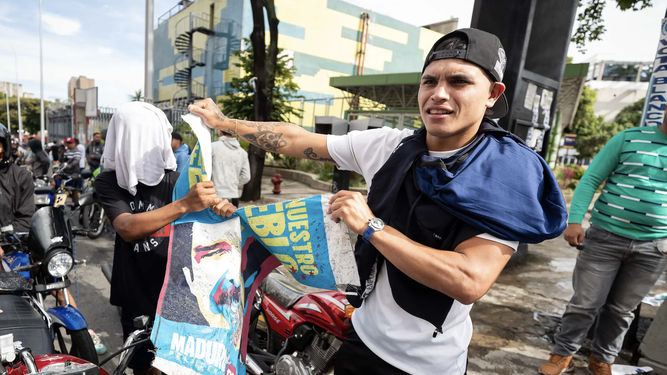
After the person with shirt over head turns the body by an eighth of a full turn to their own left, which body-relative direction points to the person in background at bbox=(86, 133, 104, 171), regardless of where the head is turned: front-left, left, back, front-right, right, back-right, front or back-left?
left

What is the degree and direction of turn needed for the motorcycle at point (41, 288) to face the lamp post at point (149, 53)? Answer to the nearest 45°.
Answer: approximately 135° to its left

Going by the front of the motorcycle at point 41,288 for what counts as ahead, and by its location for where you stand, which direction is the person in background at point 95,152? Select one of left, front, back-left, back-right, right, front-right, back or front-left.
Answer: back-left

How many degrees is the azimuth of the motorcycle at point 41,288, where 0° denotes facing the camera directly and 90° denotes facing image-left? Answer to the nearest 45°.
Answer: approximately 315°

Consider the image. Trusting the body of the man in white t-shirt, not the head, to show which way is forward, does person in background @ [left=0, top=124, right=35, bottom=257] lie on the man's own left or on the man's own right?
on the man's own right

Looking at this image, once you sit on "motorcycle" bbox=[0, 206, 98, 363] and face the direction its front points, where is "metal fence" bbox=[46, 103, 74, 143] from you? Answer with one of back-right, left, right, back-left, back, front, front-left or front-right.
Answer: back-left

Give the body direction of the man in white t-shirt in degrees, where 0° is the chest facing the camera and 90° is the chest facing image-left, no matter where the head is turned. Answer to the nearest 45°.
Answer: approximately 45°
